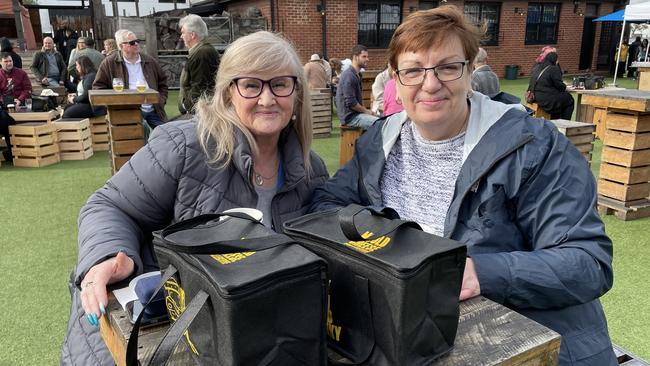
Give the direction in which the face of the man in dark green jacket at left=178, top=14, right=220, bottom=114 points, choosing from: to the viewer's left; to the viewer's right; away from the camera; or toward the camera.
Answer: to the viewer's left

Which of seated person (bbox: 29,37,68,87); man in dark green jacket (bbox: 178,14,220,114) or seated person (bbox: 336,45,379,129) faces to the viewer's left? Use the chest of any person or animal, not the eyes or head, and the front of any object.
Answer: the man in dark green jacket

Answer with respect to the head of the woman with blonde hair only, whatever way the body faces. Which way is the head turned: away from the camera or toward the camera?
toward the camera

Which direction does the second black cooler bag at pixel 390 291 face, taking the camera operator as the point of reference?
facing the viewer and to the left of the viewer

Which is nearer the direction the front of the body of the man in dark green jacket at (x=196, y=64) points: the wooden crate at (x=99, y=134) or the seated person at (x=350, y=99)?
the wooden crate

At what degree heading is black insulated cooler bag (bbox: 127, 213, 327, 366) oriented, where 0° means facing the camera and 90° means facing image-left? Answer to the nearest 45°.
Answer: approximately 45°

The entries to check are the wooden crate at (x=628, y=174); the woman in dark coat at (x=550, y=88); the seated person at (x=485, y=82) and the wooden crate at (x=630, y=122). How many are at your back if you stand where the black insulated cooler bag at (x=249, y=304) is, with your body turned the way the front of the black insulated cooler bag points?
4

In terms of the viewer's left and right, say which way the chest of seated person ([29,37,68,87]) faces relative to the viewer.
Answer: facing the viewer

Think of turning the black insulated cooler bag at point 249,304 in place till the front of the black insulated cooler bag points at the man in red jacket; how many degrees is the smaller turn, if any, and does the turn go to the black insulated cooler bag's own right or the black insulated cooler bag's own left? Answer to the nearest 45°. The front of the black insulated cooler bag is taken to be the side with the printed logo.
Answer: approximately 135° to the black insulated cooler bag's own right

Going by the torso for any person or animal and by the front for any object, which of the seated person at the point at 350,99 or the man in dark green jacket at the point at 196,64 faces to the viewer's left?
the man in dark green jacket

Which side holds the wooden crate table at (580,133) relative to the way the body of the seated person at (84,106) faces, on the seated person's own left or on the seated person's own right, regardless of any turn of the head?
on the seated person's own left

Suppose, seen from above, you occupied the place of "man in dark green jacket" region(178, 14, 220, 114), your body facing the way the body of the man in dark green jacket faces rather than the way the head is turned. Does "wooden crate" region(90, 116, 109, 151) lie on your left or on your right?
on your right
